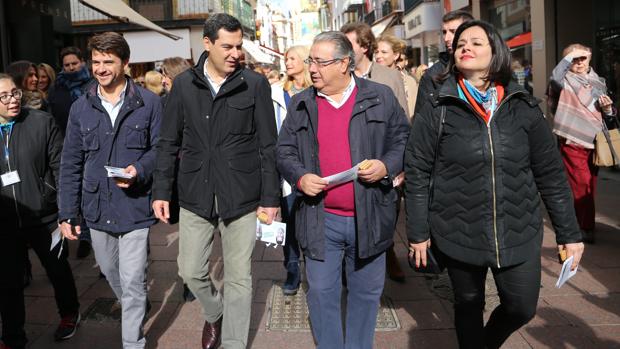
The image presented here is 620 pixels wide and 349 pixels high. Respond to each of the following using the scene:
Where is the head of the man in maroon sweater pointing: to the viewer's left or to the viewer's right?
to the viewer's left

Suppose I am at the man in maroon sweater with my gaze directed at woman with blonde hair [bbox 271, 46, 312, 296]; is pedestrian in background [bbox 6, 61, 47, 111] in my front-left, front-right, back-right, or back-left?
front-left

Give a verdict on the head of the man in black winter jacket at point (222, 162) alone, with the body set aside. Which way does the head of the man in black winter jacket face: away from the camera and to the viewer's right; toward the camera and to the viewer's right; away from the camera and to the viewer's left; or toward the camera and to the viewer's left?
toward the camera and to the viewer's right

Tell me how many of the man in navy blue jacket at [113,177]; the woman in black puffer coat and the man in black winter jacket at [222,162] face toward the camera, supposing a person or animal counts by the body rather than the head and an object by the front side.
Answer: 3

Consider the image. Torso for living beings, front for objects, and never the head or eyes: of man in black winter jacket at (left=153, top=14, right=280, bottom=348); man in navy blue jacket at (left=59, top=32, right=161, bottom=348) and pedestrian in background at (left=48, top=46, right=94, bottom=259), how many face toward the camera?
3

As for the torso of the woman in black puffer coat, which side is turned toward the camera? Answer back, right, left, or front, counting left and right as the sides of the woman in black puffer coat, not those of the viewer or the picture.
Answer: front

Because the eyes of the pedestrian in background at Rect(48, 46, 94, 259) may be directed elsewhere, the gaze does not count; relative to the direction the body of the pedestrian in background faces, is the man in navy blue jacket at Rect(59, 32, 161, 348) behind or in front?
in front

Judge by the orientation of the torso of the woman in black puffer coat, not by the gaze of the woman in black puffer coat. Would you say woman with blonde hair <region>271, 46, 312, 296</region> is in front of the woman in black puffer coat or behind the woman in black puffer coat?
behind

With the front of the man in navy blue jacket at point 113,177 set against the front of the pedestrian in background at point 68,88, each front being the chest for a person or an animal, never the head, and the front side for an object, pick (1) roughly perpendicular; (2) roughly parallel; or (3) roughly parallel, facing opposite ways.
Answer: roughly parallel

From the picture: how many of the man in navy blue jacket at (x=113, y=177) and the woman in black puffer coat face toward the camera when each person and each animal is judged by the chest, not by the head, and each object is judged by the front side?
2

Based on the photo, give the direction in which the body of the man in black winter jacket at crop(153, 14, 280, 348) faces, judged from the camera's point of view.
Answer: toward the camera
